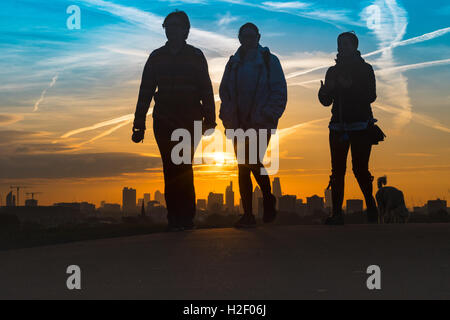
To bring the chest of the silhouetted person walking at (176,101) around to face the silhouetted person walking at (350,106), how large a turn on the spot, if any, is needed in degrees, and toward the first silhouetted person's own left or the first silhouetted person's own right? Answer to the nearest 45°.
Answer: approximately 90° to the first silhouetted person's own left

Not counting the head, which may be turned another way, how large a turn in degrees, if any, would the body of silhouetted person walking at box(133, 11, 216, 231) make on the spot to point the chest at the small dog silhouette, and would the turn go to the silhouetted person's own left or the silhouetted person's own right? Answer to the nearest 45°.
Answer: approximately 135° to the silhouetted person's own left

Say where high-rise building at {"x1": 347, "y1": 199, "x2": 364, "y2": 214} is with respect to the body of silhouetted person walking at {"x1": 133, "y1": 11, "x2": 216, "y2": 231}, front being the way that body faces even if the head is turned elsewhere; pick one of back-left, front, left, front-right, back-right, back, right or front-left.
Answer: back-left

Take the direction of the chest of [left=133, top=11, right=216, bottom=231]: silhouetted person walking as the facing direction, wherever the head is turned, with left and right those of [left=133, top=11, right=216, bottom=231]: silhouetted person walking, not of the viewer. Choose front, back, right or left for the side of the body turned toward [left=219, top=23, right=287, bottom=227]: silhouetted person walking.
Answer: left

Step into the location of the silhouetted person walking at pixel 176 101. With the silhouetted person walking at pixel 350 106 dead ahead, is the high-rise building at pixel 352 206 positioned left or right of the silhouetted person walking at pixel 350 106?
left

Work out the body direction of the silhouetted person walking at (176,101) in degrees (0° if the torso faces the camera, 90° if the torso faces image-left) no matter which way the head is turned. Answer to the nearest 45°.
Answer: approximately 0°
